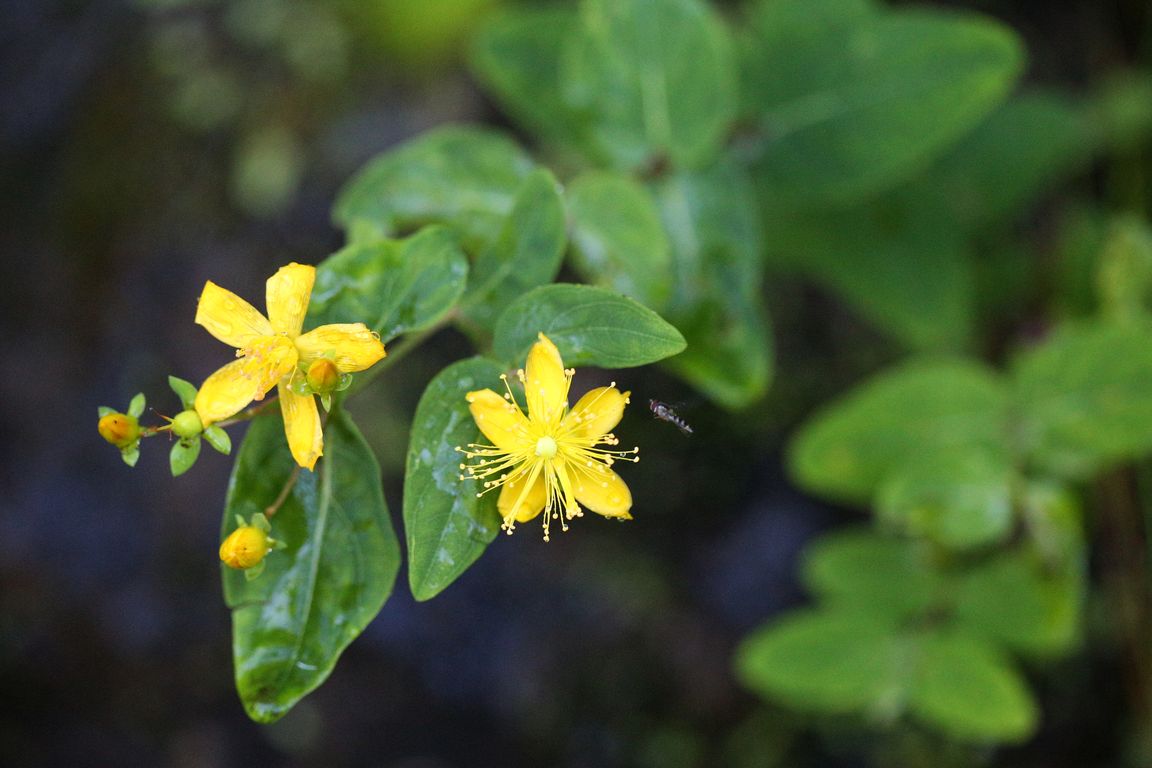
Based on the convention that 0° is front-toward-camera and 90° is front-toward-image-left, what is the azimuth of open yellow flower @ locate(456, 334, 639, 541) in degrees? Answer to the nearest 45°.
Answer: approximately 0°
